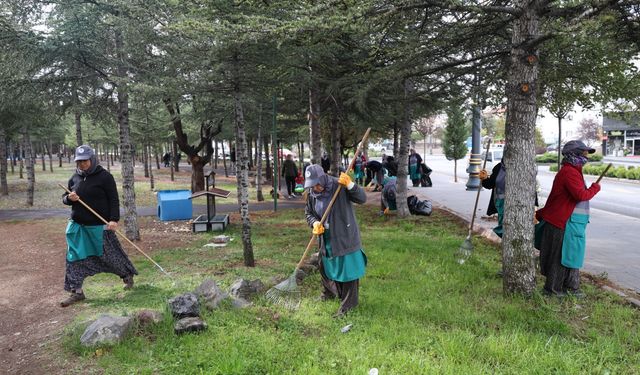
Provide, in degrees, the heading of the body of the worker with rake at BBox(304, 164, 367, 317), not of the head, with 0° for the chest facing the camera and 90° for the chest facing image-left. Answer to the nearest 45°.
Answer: approximately 45°

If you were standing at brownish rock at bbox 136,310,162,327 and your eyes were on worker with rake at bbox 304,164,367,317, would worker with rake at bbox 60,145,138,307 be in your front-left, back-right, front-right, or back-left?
back-left

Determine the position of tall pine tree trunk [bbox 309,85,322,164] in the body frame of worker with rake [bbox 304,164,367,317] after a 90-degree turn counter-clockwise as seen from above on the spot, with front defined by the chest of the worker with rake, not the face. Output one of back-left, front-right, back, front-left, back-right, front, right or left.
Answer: back-left

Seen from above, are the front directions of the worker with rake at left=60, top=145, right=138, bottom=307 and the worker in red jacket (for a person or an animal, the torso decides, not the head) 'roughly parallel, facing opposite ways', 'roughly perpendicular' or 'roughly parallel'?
roughly perpendicular
